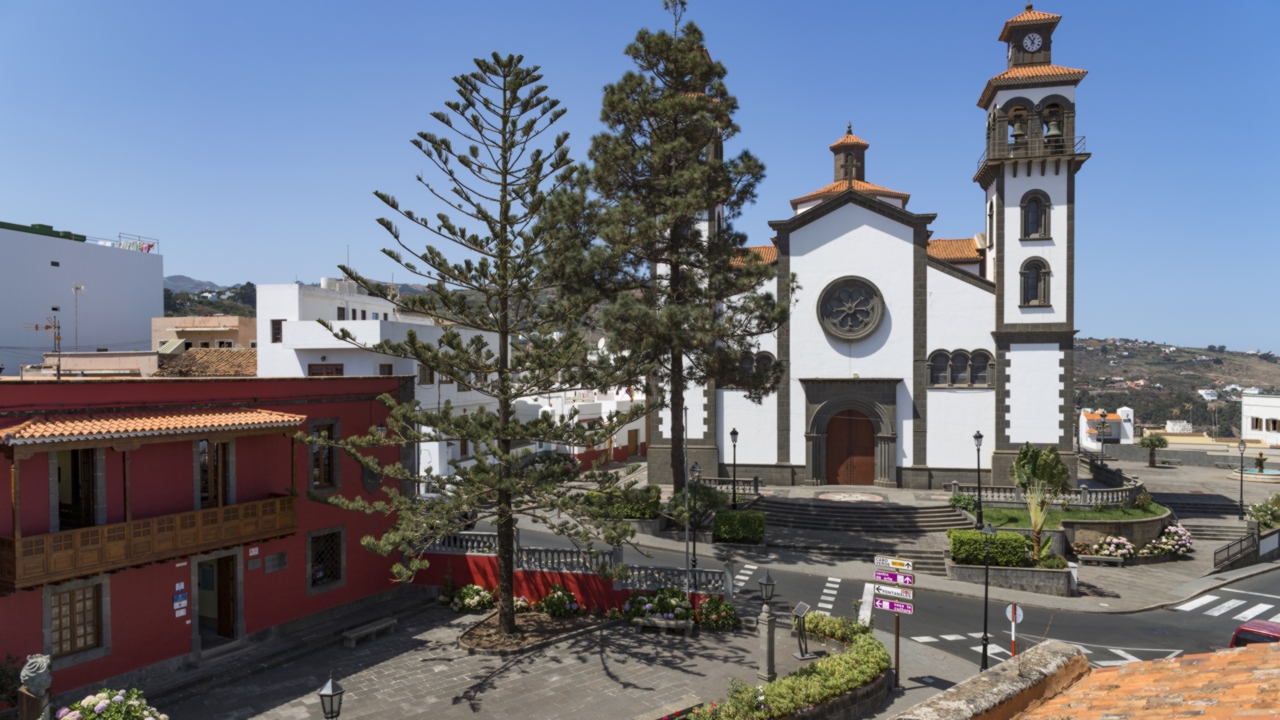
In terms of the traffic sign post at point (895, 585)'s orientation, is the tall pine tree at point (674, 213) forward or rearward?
rearward

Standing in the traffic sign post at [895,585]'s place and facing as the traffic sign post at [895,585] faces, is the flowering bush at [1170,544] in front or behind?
behind

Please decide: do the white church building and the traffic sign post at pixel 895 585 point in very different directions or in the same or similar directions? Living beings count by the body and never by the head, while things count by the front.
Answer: same or similar directions

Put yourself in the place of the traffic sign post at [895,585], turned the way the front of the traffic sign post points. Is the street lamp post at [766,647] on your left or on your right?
on your right

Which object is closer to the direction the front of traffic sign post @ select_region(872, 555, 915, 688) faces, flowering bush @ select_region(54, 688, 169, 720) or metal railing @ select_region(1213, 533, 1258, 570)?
the flowering bush

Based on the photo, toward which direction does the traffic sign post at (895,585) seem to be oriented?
toward the camera

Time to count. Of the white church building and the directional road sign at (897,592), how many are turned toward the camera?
2

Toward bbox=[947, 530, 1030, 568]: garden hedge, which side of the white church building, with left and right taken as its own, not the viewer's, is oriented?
front

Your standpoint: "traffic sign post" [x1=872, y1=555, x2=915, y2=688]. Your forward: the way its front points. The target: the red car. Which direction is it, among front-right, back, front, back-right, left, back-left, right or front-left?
back-left

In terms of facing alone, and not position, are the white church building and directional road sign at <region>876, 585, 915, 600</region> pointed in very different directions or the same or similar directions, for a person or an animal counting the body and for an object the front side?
same or similar directions

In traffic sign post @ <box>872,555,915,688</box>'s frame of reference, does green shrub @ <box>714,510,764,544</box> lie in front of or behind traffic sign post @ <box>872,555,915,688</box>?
behind

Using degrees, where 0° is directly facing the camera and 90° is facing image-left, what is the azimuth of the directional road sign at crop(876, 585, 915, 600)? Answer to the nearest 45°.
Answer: approximately 0°

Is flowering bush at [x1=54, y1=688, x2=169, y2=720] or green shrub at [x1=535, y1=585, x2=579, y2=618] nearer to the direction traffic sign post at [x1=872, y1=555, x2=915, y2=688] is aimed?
the flowering bush

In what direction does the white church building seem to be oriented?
toward the camera
